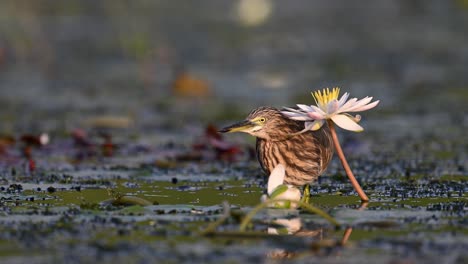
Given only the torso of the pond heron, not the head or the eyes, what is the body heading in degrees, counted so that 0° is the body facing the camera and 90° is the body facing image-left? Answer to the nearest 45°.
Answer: approximately 45°

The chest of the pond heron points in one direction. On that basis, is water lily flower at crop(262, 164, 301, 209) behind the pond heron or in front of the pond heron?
in front
